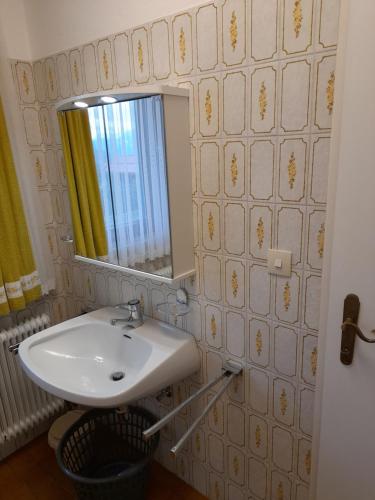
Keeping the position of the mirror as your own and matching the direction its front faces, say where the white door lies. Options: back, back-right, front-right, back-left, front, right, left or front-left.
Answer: left

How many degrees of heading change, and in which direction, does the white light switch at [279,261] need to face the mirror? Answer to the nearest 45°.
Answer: approximately 45° to its right

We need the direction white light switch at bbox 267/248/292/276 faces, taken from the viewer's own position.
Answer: facing the viewer and to the left of the viewer

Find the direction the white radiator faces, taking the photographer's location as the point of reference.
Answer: facing the viewer and to the right of the viewer

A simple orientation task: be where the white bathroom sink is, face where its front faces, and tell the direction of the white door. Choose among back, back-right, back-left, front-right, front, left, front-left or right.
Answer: left

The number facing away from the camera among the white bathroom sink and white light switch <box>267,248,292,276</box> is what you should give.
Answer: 0

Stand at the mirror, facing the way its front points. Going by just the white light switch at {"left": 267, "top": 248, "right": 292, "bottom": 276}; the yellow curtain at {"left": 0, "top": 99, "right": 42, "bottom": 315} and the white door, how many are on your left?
2

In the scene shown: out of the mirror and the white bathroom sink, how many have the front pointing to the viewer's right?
0

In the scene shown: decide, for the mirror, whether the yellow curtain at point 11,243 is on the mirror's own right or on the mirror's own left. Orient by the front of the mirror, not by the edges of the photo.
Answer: on the mirror's own right

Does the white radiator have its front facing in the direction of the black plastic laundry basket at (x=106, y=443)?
yes

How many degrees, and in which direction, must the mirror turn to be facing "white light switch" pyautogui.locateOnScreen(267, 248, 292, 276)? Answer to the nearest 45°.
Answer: approximately 90° to its left

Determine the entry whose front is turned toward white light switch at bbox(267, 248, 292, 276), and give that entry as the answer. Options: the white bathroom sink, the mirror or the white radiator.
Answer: the white radiator

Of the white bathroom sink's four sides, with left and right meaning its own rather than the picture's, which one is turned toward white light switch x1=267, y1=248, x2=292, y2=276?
left

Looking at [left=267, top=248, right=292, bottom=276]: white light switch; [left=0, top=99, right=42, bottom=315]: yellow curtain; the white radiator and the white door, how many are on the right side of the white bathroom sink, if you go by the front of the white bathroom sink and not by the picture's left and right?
2
